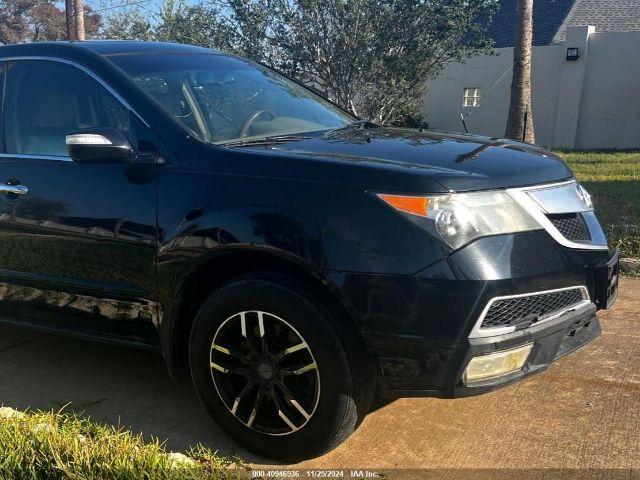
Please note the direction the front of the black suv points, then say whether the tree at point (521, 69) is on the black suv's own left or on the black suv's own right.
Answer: on the black suv's own left

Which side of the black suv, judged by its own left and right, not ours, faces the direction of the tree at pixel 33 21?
back

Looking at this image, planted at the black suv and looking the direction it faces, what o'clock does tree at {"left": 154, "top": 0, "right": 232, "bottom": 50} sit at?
The tree is roughly at 7 o'clock from the black suv.

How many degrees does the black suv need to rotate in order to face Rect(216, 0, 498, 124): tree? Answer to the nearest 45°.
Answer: approximately 135° to its left

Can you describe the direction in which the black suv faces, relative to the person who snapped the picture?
facing the viewer and to the right of the viewer

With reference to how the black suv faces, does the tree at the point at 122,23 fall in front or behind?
behind

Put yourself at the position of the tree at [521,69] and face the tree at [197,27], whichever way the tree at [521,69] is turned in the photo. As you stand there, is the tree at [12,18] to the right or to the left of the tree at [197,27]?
right

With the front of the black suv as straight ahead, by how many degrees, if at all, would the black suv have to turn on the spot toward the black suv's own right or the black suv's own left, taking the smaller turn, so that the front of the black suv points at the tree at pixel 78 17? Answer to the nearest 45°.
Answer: approximately 135° to the black suv's own left

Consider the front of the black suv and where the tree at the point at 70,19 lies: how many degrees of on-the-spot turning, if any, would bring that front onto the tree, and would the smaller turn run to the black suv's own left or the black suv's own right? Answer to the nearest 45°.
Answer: approximately 135° to the black suv's own left
